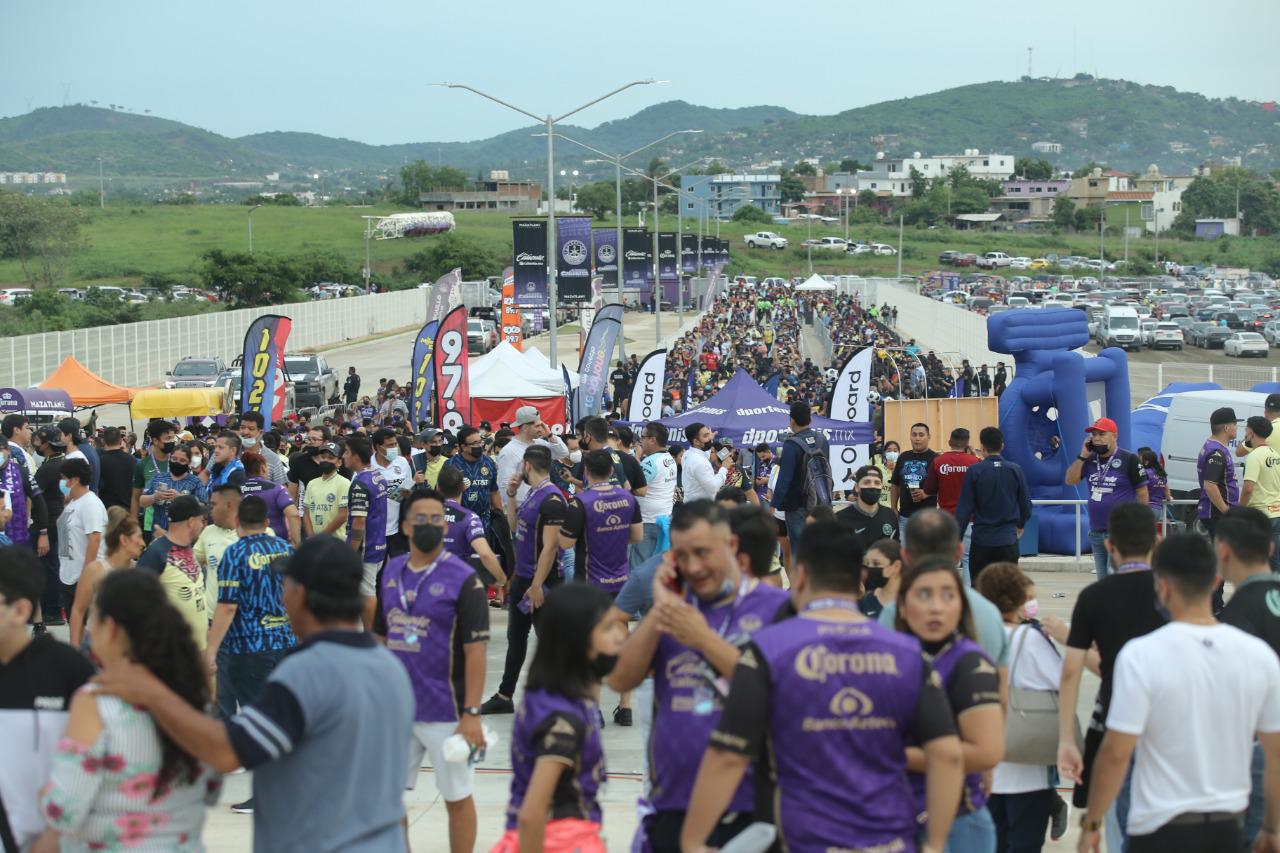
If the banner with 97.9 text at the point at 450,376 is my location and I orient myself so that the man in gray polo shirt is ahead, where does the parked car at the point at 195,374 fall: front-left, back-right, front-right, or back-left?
back-right

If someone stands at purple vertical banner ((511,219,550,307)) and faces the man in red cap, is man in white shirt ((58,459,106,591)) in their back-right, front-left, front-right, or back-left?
front-right

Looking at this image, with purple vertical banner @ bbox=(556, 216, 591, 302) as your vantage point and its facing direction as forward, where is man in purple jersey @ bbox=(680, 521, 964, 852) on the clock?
The man in purple jersey is roughly at 12 o'clock from the purple vertical banner.

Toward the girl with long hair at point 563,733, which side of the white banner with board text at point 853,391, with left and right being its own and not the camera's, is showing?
front

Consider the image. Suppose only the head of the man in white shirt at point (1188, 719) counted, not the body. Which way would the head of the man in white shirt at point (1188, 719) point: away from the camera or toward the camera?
away from the camera

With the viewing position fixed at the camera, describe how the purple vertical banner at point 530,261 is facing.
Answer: facing the viewer

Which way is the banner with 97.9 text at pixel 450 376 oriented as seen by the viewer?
toward the camera

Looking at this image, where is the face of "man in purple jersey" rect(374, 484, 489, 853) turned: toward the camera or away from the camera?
toward the camera

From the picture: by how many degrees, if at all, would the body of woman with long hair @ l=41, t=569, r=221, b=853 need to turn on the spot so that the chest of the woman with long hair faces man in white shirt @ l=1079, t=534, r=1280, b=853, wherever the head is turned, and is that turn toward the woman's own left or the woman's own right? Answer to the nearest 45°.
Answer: approximately 135° to the woman's own right

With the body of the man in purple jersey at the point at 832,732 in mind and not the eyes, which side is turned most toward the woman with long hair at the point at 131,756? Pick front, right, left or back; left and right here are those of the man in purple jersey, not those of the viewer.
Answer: left

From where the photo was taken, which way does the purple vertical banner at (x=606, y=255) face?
toward the camera

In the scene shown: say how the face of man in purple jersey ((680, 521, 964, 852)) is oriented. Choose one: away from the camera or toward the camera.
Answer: away from the camera

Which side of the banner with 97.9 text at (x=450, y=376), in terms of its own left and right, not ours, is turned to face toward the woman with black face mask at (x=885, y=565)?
front

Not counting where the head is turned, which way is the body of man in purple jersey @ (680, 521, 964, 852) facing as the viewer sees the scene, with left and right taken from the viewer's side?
facing away from the viewer

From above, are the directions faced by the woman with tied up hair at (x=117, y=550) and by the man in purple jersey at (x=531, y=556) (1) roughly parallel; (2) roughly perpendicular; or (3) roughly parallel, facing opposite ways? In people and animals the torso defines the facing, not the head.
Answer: roughly parallel, facing opposite ways
